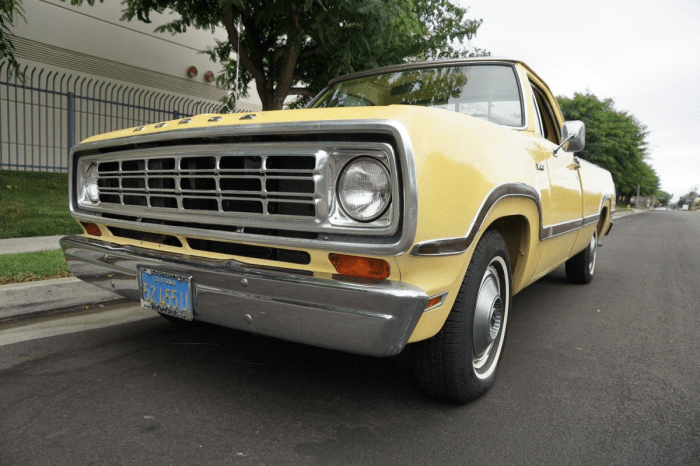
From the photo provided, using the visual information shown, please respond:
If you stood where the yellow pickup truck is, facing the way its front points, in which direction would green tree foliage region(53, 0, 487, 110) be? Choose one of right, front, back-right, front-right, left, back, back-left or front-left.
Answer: back-right

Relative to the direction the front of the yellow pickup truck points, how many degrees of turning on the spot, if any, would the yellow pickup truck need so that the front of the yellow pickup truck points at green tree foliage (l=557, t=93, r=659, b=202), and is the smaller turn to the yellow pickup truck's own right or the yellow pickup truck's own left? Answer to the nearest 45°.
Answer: approximately 180°

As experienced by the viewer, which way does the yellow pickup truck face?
facing the viewer and to the left of the viewer

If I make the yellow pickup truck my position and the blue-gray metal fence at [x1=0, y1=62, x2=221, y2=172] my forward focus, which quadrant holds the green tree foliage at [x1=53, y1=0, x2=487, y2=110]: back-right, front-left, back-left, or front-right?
front-right

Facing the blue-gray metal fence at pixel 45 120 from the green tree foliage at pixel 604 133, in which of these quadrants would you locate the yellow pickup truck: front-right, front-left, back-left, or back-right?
front-left

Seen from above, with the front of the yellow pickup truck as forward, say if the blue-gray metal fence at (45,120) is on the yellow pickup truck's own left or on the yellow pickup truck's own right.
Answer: on the yellow pickup truck's own right
